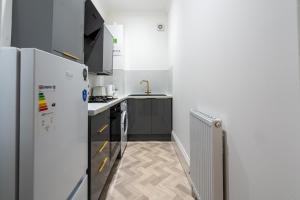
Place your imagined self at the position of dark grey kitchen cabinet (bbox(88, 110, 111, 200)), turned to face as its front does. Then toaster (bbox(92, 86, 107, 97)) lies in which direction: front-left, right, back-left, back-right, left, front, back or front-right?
left

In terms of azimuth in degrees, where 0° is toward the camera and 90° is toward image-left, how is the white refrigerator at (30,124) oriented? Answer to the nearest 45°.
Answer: approximately 315°

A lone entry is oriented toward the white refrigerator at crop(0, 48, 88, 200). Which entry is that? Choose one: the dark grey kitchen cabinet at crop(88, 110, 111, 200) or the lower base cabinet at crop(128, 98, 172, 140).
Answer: the lower base cabinet

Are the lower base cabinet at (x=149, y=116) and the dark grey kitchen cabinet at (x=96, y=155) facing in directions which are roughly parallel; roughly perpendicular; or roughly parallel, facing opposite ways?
roughly perpendicular

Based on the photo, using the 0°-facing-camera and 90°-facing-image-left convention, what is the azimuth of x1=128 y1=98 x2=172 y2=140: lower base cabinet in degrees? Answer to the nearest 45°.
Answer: approximately 0°

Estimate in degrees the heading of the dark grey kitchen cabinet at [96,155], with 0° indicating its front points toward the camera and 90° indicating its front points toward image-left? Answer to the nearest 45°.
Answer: approximately 270°

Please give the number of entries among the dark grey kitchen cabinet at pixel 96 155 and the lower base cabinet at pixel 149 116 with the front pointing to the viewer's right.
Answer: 1

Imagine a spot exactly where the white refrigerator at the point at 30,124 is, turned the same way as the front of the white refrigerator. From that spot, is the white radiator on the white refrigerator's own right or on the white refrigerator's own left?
on the white refrigerator's own left
